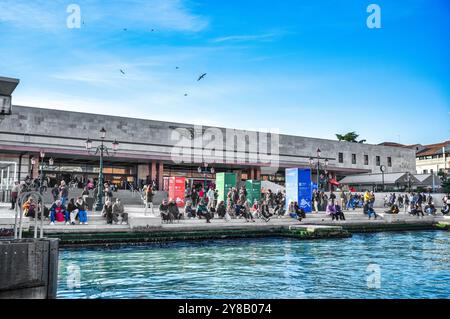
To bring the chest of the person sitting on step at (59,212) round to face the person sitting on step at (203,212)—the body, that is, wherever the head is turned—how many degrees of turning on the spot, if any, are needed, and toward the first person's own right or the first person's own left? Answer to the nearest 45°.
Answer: approximately 90° to the first person's own left

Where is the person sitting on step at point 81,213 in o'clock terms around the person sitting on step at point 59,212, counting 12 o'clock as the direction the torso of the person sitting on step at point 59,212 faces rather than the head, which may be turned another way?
the person sitting on step at point 81,213 is roughly at 9 o'clock from the person sitting on step at point 59,212.

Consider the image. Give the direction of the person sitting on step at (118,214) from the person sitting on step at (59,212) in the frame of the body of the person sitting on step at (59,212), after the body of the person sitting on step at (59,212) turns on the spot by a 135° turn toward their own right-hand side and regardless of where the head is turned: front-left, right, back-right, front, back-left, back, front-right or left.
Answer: back-right

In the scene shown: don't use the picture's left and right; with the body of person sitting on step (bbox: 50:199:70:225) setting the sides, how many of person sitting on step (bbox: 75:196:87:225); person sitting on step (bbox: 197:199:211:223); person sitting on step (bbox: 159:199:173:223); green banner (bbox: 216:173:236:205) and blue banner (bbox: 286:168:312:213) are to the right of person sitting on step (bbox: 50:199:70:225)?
0

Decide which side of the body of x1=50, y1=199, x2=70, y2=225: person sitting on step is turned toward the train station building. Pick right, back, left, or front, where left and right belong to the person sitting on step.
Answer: back

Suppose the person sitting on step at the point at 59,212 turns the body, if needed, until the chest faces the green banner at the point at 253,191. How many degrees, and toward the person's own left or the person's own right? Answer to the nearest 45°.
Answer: approximately 135° to the person's own left

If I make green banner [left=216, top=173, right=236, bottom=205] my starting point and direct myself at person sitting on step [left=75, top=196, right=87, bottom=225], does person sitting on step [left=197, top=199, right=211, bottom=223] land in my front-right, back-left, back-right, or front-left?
front-left

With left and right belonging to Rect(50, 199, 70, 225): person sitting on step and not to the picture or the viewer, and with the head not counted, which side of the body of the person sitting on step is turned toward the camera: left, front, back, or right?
front

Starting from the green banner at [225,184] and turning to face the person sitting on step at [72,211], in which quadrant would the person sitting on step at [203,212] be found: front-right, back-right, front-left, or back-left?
front-left

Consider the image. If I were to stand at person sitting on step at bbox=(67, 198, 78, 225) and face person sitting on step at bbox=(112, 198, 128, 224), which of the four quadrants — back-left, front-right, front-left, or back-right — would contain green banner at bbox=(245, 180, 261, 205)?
front-left

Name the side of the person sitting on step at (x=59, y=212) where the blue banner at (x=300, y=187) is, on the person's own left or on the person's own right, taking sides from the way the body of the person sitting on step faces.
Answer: on the person's own left

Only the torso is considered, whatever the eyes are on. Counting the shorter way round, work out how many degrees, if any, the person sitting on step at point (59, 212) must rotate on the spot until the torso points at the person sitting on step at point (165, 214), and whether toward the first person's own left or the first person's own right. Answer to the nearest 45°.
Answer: approximately 90° to the first person's own left
